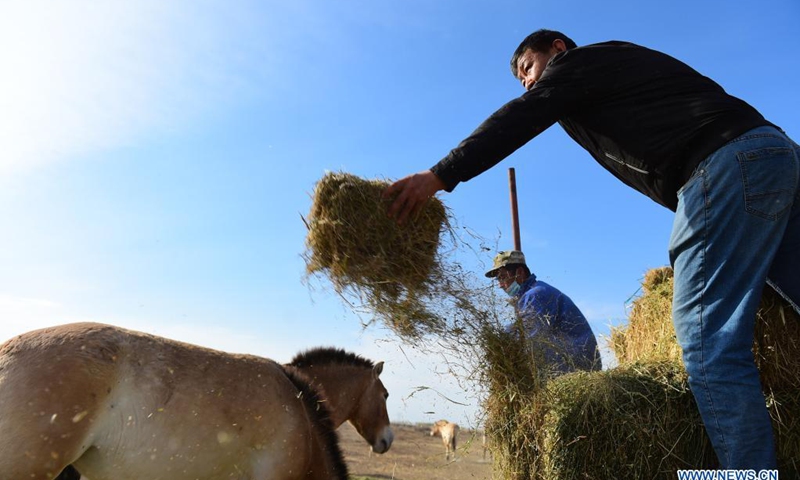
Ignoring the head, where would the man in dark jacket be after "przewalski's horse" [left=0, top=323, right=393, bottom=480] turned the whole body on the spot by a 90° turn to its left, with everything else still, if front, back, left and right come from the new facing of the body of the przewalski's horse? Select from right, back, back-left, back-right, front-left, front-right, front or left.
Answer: back-right

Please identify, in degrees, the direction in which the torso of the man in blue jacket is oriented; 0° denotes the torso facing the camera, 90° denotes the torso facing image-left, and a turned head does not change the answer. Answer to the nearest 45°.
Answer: approximately 90°

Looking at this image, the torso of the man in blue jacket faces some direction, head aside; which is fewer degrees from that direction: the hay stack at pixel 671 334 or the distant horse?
the distant horse

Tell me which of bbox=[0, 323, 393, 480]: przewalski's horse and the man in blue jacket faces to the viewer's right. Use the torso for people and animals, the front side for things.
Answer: the przewalski's horse

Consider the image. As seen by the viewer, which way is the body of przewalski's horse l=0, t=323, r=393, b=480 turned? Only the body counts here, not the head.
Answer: to the viewer's right

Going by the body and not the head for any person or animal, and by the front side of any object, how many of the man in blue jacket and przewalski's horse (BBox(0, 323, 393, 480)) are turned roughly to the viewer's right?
1

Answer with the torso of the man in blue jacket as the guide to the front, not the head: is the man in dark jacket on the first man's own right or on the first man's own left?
on the first man's own left
